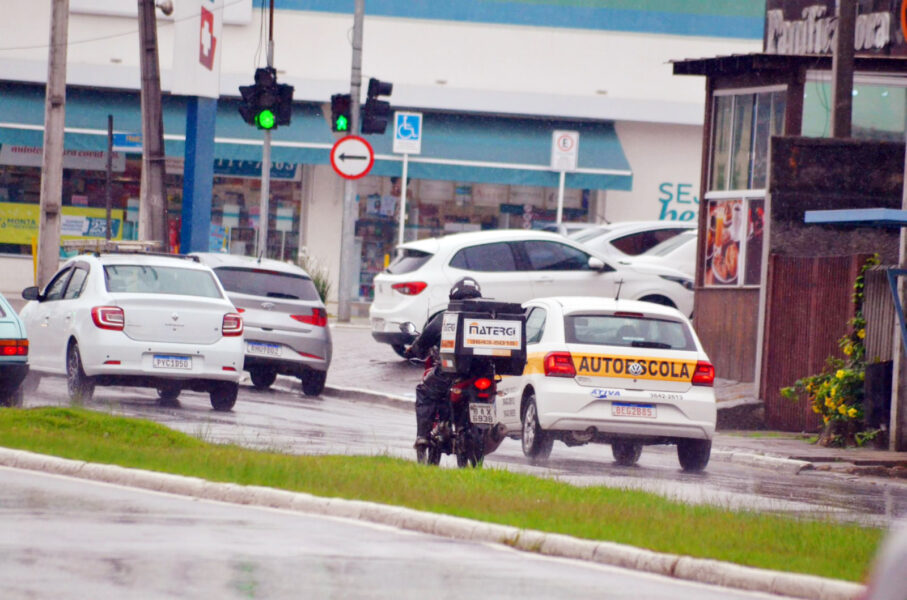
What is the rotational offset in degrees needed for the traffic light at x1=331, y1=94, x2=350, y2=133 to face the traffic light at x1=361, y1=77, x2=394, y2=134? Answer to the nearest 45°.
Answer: approximately 45° to its left

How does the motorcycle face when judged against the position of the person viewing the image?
facing away from the viewer and to the left of the viewer

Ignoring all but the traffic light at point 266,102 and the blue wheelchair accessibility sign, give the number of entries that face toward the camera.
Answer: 2

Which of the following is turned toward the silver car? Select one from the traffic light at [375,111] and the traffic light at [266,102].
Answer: the traffic light at [266,102]

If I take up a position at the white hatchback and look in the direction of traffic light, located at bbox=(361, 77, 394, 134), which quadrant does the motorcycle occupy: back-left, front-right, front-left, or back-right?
back-left

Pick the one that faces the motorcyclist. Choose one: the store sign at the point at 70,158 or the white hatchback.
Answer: the store sign

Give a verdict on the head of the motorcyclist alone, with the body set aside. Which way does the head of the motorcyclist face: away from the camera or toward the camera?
away from the camera

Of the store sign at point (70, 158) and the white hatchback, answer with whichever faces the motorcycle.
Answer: the store sign

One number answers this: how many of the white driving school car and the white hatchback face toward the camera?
0

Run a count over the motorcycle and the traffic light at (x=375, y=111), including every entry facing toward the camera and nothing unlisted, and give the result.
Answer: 0
